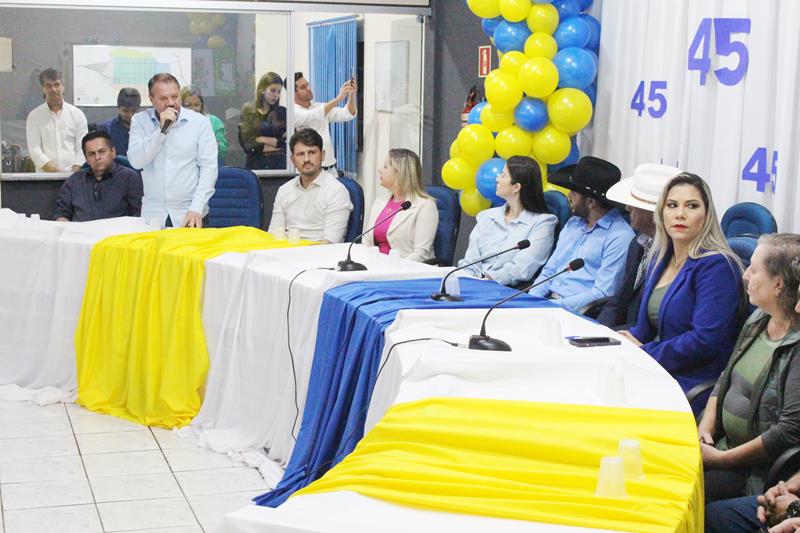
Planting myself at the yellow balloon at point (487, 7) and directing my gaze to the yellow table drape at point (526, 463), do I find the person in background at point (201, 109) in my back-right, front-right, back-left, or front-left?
back-right

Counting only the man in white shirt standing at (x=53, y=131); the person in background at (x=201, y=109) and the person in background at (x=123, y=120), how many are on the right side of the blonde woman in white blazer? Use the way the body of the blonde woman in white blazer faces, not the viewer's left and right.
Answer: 3

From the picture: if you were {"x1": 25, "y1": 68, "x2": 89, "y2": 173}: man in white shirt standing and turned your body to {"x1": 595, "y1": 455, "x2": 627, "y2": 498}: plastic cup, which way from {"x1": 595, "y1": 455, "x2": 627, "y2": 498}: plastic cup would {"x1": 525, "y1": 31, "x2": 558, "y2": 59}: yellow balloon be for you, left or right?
left

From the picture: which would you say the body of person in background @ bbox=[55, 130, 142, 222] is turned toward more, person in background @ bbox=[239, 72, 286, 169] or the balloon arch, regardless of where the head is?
the balloon arch

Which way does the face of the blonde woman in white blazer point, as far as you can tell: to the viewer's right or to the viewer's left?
to the viewer's left

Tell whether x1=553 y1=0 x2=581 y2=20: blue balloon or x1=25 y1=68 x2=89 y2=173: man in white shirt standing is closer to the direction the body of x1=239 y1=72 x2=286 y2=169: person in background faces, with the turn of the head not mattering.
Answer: the blue balloon

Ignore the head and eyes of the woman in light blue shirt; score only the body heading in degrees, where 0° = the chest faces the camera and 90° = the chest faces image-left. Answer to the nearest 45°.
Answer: approximately 45°

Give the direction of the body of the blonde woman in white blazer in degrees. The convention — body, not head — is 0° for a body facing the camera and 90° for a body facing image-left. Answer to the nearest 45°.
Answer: approximately 45°

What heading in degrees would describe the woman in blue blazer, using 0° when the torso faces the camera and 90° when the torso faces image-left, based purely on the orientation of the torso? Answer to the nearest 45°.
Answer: approximately 45°
